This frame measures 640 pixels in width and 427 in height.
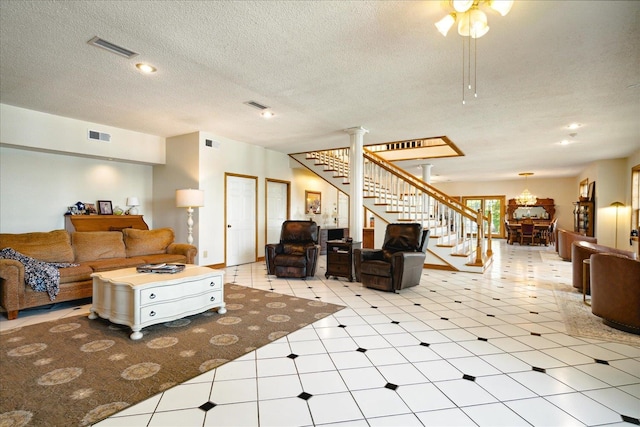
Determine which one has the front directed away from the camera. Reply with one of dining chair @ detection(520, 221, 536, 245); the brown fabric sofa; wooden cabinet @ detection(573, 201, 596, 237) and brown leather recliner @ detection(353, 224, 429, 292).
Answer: the dining chair

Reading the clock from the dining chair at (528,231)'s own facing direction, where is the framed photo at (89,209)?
The framed photo is roughly at 7 o'clock from the dining chair.

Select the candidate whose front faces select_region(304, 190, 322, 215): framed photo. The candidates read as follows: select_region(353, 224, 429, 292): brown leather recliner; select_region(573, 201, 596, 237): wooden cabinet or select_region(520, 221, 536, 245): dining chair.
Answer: the wooden cabinet

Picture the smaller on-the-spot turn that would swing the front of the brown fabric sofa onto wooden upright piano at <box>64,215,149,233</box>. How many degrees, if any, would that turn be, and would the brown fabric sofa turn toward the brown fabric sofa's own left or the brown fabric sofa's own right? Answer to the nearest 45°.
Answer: approximately 135° to the brown fabric sofa's own left

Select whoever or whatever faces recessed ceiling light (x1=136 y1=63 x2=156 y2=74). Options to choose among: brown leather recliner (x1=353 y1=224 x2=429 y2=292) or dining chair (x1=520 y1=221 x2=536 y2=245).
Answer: the brown leather recliner

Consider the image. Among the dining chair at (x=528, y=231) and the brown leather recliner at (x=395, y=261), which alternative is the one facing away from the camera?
the dining chair

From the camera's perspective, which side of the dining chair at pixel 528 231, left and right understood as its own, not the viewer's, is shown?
back

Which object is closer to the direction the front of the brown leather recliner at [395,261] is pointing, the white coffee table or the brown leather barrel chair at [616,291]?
the white coffee table

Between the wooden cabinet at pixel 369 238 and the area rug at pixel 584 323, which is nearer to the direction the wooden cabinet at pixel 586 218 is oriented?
the wooden cabinet

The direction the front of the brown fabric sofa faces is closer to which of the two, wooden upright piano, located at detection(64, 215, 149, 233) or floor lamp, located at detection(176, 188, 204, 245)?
the floor lamp

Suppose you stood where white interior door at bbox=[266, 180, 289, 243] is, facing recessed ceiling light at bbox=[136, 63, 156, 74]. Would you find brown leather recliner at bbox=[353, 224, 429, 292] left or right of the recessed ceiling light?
left

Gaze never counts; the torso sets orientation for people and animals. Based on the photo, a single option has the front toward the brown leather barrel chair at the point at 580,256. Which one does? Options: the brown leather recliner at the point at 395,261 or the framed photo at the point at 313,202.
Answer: the framed photo

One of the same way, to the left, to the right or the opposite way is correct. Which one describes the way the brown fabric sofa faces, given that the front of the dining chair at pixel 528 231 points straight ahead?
to the right

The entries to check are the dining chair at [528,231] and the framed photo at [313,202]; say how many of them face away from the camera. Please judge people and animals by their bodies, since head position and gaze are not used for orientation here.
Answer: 1
